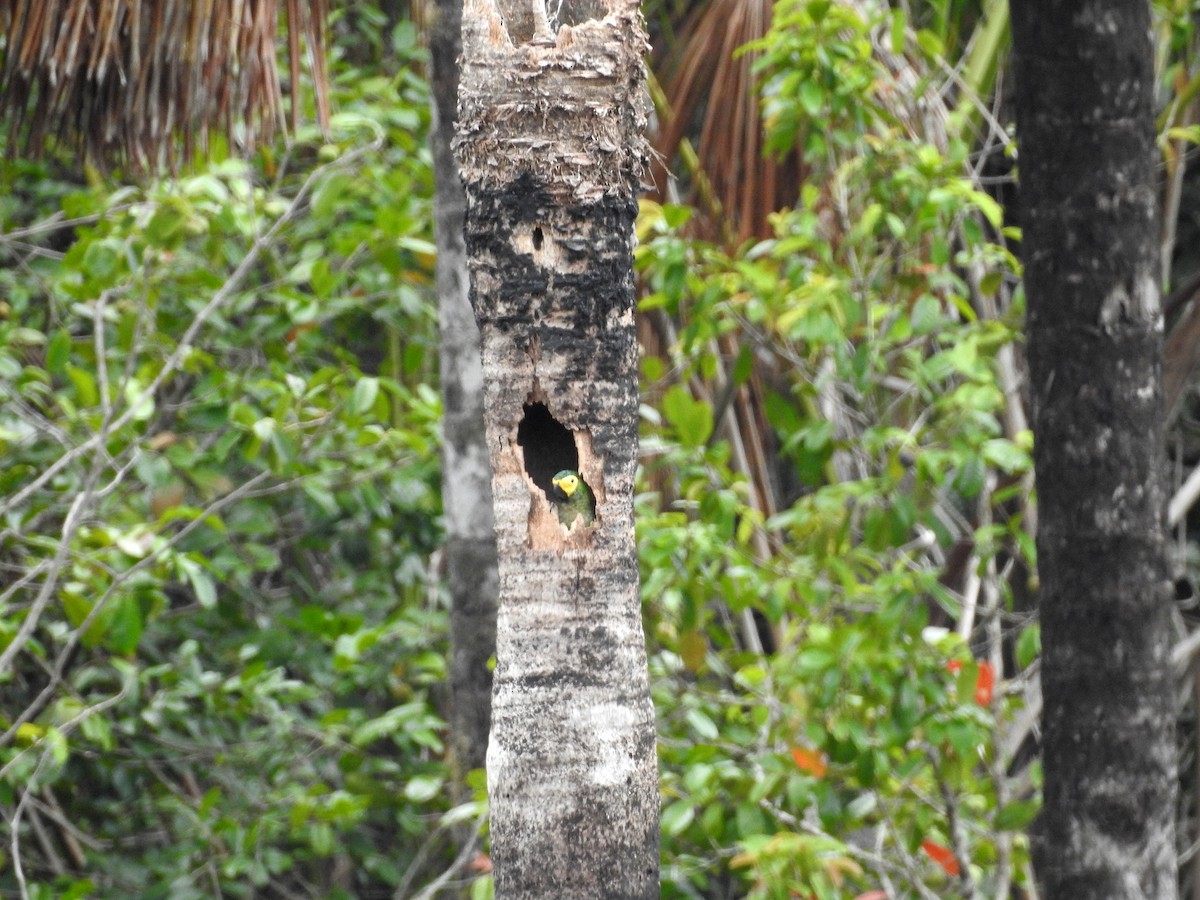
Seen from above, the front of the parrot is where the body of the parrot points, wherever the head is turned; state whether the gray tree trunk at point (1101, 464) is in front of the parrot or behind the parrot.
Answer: behind

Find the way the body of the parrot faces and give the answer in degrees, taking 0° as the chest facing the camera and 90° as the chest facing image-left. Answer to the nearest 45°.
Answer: approximately 45°

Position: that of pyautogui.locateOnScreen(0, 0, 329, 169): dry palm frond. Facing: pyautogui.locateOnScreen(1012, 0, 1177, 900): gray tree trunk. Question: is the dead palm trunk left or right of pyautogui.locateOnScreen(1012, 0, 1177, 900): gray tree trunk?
right

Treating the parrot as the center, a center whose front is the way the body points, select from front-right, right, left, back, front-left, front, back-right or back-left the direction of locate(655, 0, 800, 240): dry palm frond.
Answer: back-right

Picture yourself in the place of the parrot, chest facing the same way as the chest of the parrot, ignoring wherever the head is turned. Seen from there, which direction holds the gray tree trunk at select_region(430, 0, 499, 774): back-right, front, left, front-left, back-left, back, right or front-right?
back-right
